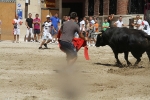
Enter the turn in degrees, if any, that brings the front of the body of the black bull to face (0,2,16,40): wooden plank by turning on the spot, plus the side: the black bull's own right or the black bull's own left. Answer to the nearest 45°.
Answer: approximately 45° to the black bull's own right

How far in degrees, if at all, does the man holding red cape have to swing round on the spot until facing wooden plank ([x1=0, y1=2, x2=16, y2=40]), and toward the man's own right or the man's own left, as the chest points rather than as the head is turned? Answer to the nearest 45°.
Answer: approximately 45° to the man's own left

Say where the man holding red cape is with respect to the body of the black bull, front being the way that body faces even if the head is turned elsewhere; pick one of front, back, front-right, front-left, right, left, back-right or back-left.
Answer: front-left

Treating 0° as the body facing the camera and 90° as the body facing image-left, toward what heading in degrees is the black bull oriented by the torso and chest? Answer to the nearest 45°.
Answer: approximately 90°
